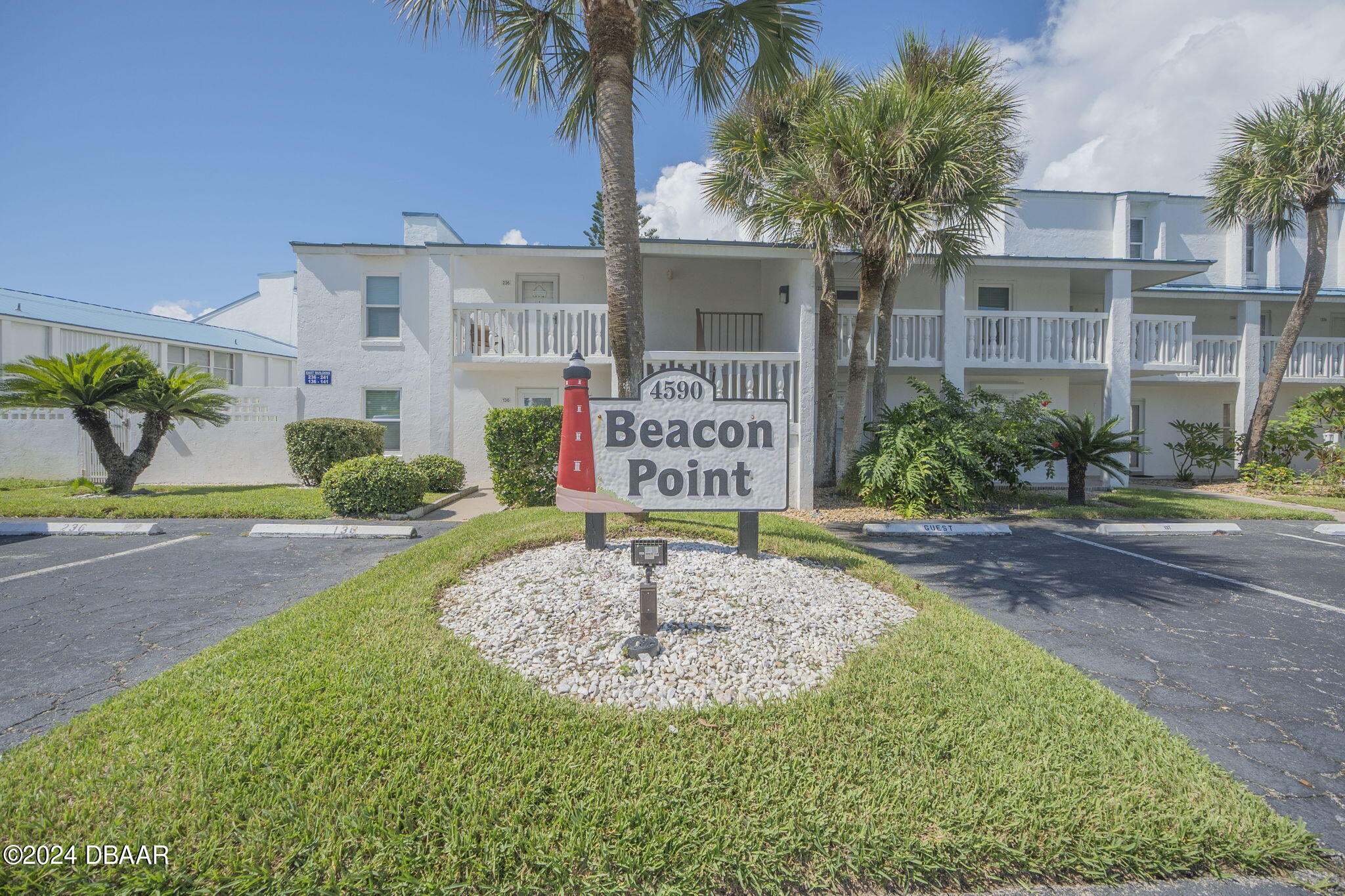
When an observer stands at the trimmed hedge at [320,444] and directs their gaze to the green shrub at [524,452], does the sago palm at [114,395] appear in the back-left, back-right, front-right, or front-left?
back-right

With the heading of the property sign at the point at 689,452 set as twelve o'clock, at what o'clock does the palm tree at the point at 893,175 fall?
The palm tree is roughly at 7 o'clock from the property sign.

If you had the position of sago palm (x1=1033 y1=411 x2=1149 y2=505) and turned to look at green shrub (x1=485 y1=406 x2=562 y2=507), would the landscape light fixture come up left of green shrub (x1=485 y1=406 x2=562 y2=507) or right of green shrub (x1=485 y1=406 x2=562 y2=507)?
left

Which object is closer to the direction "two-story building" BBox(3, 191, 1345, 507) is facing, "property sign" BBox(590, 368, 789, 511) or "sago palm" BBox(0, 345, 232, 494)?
the property sign

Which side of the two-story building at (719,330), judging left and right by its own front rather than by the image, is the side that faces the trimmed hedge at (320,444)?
right

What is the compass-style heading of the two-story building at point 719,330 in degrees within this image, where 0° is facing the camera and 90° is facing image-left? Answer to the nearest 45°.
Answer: approximately 0°

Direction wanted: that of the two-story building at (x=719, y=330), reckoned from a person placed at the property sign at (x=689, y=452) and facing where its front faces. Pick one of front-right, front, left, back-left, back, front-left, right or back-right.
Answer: back

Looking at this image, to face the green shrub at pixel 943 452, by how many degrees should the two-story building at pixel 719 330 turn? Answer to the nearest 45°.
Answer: approximately 45° to its left

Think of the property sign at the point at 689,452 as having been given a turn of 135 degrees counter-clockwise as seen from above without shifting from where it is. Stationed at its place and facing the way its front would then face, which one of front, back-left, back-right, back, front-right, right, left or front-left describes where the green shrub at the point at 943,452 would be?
front

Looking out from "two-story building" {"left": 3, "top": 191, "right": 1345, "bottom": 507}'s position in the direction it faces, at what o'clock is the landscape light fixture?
The landscape light fixture is roughly at 12 o'clock from the two-story building.

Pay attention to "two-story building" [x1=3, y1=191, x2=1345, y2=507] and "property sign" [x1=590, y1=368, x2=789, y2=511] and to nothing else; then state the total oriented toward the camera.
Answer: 2

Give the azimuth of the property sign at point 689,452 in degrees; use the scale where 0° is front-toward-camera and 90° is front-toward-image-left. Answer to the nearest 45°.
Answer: approximately 0°

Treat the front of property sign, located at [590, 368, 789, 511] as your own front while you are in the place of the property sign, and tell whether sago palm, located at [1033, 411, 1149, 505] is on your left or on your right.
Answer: on your left
